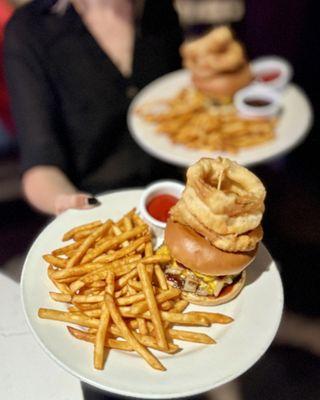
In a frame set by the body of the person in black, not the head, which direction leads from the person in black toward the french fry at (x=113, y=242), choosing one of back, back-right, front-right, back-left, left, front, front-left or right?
front-right

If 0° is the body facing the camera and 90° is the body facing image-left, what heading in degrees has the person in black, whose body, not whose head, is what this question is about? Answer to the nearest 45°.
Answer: approximately 315°

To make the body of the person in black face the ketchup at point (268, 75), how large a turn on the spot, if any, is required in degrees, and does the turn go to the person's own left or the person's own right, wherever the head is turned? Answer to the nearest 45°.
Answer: approximately 45° to the person's own left

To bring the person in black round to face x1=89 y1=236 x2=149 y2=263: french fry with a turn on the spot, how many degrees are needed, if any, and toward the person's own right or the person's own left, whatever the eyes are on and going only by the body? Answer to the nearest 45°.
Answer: approximately 45° to the person's own right

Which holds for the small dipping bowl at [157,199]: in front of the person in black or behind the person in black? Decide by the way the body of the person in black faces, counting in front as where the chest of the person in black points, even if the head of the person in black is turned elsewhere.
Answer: in front
